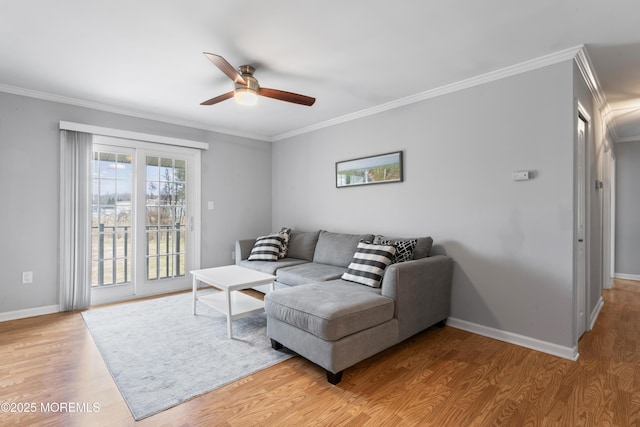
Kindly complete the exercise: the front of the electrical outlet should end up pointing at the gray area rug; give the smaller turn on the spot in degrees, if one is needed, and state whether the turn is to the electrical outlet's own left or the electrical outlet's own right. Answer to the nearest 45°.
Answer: approximately 45° to the electrical outlet's own left

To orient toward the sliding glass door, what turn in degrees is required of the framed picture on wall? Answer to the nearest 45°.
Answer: approximately 45° to its right

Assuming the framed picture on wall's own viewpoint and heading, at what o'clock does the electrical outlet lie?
The electrical outlet is roughly at 1 o'clock from the framed picture on wall.

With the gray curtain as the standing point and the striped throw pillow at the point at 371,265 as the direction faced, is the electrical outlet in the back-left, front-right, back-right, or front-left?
back-right

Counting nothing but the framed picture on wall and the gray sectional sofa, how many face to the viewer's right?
0

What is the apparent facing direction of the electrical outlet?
toward the camera

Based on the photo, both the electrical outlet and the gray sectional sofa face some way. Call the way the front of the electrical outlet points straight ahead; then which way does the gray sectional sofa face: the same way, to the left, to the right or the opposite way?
to the right

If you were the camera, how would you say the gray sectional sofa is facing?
facing the viewer and to the left of the viewer

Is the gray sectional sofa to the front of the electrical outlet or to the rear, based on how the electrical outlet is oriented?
to the front

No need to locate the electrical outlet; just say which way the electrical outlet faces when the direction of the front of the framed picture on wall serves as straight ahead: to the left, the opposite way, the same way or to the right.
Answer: to the left

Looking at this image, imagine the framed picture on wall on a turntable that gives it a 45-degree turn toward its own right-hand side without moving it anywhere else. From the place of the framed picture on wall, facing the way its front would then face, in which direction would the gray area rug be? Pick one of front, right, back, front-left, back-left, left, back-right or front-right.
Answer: front-left
